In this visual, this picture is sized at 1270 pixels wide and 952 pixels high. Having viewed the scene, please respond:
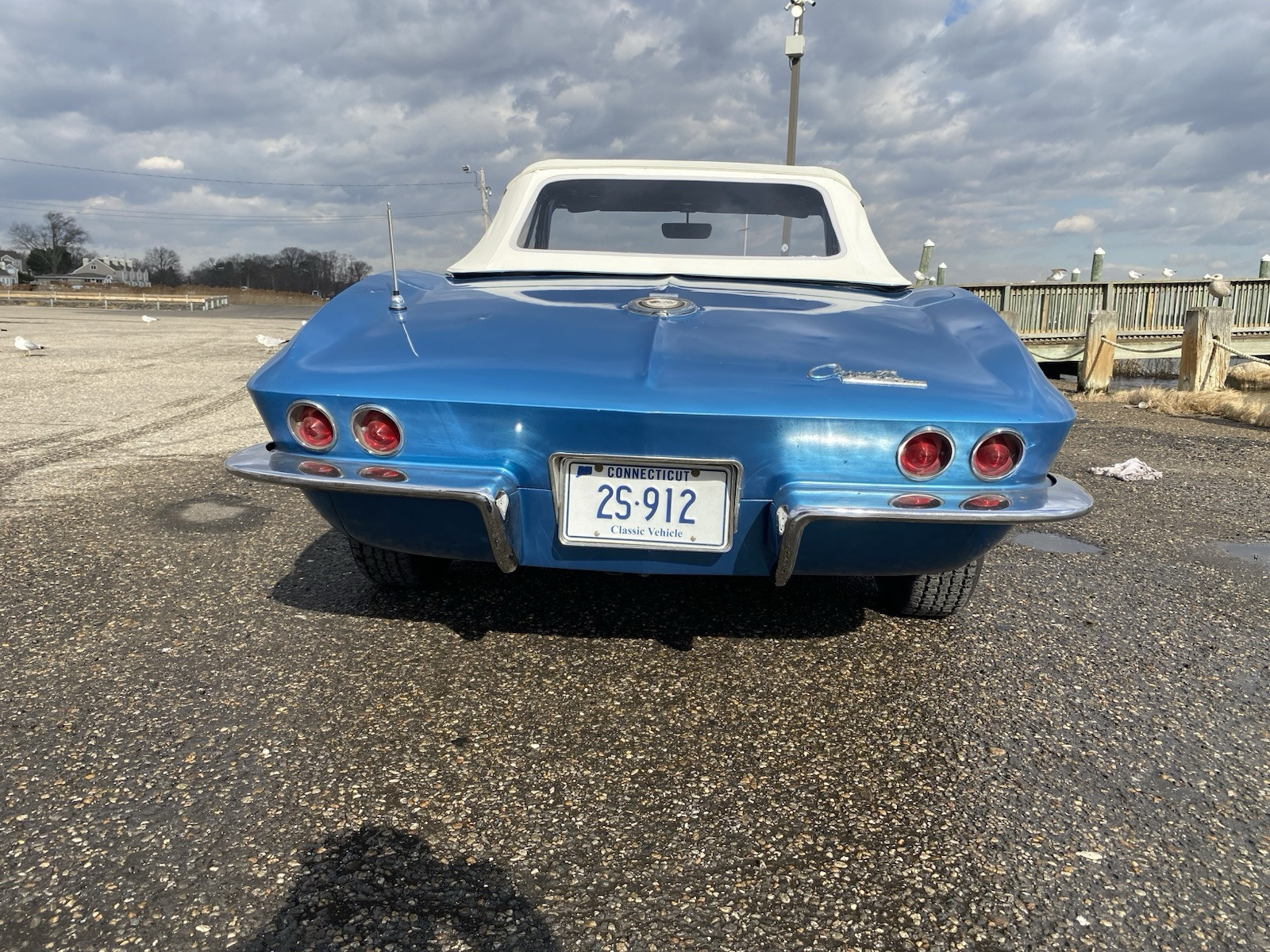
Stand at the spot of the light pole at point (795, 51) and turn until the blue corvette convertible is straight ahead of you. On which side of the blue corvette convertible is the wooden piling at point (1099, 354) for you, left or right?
left

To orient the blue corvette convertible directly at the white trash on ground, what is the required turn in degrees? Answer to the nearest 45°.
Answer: approximately 45° to its right

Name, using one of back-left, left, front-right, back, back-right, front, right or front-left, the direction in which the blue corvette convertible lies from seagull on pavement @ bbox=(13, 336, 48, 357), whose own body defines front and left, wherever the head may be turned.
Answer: left

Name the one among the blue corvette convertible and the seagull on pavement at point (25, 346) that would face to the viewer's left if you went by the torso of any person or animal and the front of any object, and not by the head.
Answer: the seagull on pavement

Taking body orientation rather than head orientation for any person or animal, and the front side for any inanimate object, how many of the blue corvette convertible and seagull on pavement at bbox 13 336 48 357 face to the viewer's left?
1

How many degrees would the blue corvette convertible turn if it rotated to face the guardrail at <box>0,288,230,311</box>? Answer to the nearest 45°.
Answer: approximately 45° to its left

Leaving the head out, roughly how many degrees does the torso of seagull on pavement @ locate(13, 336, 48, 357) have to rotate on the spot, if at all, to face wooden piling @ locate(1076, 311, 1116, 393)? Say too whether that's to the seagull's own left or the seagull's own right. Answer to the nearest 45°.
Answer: approximately 135° to the seagull's own left

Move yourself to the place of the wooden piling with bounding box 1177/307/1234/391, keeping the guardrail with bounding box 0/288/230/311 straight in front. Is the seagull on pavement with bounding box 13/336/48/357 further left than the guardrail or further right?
left

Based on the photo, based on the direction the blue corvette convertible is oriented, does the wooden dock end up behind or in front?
in front

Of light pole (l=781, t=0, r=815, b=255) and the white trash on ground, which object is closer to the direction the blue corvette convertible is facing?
the light pole

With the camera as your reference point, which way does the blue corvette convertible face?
facing away from the viewer

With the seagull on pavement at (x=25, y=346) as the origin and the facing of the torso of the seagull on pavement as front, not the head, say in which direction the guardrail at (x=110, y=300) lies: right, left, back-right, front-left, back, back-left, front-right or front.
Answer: right

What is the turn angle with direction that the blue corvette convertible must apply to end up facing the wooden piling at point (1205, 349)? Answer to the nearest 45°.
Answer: approximately 45° to its right

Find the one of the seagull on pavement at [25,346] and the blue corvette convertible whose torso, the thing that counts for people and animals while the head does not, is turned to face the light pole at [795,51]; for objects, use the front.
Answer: the blue corvette convertible
